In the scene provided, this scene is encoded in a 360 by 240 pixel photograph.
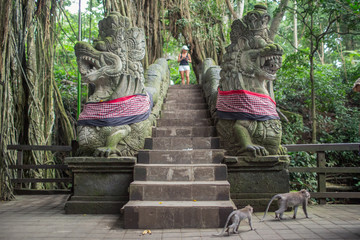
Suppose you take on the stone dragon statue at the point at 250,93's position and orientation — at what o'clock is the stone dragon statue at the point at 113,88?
the stone dragon statue at the point at 113,88 is roughly at 4 o'clock from the stone dragon statue at the point at 250,93.

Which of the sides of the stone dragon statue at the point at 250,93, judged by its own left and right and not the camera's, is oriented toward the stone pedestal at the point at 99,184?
right
